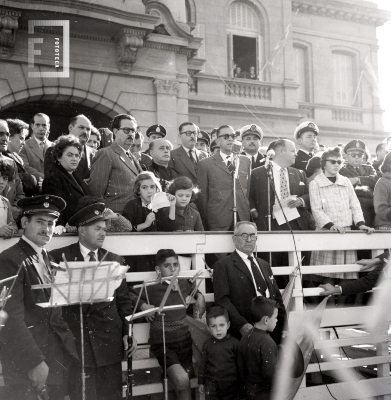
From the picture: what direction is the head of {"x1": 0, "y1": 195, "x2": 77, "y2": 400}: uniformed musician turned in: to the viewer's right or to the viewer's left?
to the viewer's right

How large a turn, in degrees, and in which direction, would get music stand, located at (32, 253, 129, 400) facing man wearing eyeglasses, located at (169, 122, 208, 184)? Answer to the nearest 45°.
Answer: approximately 45° to its right

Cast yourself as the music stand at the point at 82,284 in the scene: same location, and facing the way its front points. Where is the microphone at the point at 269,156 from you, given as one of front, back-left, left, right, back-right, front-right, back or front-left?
front-right

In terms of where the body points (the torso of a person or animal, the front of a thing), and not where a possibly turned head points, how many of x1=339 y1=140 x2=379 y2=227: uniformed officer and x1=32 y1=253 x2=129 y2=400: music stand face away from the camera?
1

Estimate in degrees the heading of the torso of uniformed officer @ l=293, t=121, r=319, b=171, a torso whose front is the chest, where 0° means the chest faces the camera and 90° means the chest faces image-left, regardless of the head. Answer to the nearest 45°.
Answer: approximately 315°

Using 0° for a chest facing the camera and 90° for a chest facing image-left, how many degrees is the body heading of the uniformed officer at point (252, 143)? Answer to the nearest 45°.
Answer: approximately 0°

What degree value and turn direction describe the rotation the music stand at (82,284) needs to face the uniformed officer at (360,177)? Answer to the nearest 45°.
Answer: approximately 45° to its right

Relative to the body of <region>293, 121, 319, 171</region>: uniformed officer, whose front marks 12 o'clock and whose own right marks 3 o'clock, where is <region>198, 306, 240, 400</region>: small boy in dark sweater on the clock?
The small boy in dark sweater is roughly at 2 o'clock from the uniformed officer.
